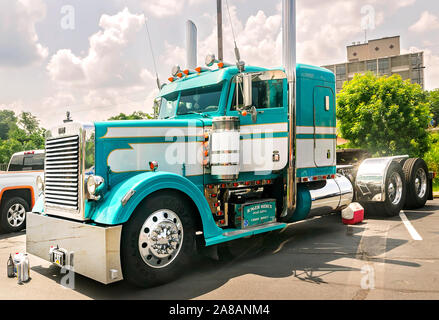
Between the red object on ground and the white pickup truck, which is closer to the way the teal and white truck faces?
the white pickup truck

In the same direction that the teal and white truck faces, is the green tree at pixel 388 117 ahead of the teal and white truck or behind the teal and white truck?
behind

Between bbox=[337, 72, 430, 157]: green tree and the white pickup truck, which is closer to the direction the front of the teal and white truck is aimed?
the white pickup truck

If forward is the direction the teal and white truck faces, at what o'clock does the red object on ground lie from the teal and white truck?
The red object on ground is roughly at 6 o'clock from the teal and white truck.

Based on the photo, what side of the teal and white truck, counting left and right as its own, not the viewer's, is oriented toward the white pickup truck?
right

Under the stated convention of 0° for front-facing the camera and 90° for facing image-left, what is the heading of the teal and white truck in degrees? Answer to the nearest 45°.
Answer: approximately 45°
